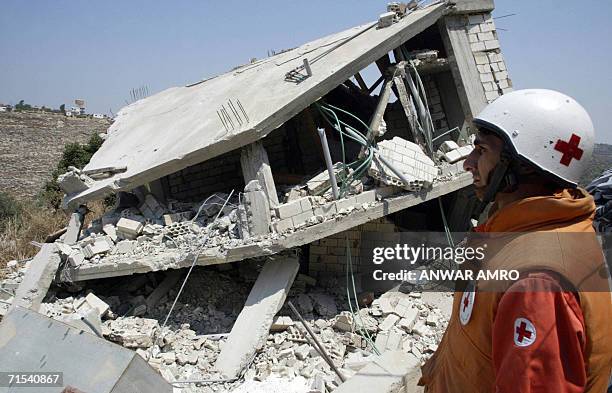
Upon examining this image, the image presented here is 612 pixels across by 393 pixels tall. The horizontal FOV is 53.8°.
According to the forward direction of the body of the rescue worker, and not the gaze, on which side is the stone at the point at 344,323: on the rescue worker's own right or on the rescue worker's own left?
on the rescue worker's own right

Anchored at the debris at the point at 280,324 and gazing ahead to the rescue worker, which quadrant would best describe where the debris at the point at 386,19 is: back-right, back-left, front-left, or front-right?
back-left

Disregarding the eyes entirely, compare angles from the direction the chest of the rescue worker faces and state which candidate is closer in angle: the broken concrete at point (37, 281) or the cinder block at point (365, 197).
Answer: the broken concrete

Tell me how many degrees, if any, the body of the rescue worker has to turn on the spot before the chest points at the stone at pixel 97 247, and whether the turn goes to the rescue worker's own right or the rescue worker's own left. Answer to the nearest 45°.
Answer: approximately 45° to the rescue worker's own right

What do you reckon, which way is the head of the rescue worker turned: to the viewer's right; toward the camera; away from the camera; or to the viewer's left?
to the viewer's left

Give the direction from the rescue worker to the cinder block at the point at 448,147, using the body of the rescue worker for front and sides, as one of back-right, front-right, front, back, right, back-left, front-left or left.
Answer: right

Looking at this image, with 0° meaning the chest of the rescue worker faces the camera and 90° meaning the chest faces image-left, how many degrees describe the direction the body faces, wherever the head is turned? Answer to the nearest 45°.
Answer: approximately 90°

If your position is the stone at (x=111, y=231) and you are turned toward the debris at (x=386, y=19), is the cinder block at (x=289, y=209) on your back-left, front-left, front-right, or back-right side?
front-right
